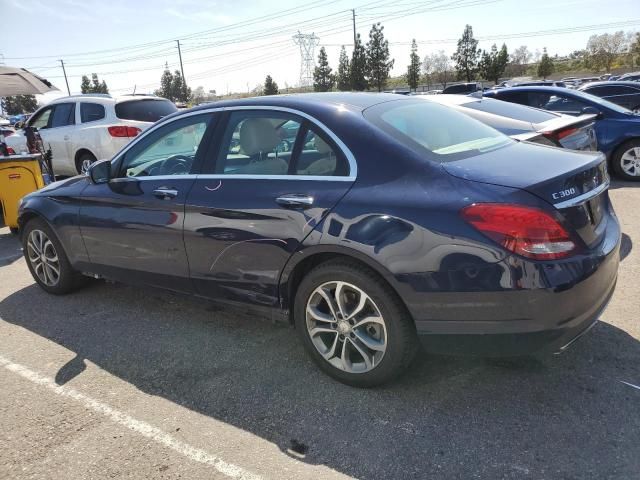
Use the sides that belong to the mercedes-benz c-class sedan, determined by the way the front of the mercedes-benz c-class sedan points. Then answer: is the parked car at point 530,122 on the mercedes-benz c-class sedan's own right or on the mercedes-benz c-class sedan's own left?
on the mercedes-benz c-class sedan's own right

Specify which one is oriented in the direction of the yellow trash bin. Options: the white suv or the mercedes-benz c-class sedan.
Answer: the mercedes-benz c-class sedan

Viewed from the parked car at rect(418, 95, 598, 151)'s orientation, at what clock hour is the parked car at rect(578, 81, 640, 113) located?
the parked car at rect(578, 81, 640, 113) is roughly at 2 o'clock from the parked car at rect(418, 95, 598, 151).

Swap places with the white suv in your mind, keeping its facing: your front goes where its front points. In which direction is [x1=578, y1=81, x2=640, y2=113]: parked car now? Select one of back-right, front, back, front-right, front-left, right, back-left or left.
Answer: back-right

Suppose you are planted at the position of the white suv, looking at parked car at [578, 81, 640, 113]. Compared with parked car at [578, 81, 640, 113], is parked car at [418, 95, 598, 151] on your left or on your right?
right

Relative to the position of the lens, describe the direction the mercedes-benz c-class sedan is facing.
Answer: facing away from the viewer and to the left of the viewer

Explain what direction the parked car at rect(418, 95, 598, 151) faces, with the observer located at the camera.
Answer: facing away from the viewer and to the left of the viewer

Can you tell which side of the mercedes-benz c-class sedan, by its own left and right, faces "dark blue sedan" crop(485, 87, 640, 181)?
right

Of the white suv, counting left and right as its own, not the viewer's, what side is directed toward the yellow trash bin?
left

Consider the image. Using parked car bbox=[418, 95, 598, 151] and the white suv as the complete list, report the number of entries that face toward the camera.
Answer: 0

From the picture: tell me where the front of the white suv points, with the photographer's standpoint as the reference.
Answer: facing away from the viewer and to the left of the viewer
